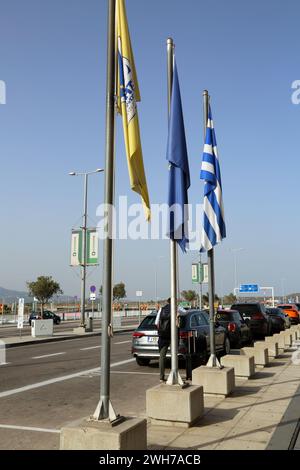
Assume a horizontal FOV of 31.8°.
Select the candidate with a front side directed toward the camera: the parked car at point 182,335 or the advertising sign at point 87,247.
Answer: the advertising sign

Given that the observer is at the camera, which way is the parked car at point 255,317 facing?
facing away from the viewer and to the right of the viewer

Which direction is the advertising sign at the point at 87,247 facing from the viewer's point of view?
toward the camera

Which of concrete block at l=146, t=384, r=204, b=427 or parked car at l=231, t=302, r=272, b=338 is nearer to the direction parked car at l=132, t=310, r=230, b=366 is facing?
the parked car

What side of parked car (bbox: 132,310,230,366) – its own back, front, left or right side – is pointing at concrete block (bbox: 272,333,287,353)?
front

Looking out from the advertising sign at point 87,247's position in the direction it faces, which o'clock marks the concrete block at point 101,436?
The concrete block is roughly at 12 o'clock from the advertising sign.

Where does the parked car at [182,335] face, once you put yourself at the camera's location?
facing away from the viewer and to the right of the viewer

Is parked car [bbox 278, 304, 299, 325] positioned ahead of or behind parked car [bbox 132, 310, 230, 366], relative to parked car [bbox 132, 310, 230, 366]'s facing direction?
ahead

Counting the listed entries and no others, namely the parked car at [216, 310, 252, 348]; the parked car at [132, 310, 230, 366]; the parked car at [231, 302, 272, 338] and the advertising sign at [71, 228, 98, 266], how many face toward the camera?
1

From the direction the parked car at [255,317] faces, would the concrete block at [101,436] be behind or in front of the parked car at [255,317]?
behind

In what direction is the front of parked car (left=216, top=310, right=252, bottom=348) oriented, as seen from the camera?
facing away from the viewer and to the right of the viewer

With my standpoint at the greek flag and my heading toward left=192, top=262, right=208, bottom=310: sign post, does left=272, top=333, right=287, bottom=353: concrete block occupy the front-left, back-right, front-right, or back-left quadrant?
front-right

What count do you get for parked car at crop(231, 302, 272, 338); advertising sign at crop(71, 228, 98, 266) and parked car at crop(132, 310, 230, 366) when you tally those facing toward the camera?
1

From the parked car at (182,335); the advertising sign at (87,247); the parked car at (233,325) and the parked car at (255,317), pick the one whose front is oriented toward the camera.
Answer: the advertising sign

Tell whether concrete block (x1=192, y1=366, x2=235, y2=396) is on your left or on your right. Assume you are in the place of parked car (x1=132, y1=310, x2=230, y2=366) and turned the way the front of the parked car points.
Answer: on your right

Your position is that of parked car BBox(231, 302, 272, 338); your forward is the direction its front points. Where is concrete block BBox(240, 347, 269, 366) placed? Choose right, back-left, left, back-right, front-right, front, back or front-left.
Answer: back-right

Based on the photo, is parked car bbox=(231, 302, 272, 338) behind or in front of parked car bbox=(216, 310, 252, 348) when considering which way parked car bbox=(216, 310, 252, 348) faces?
in front
